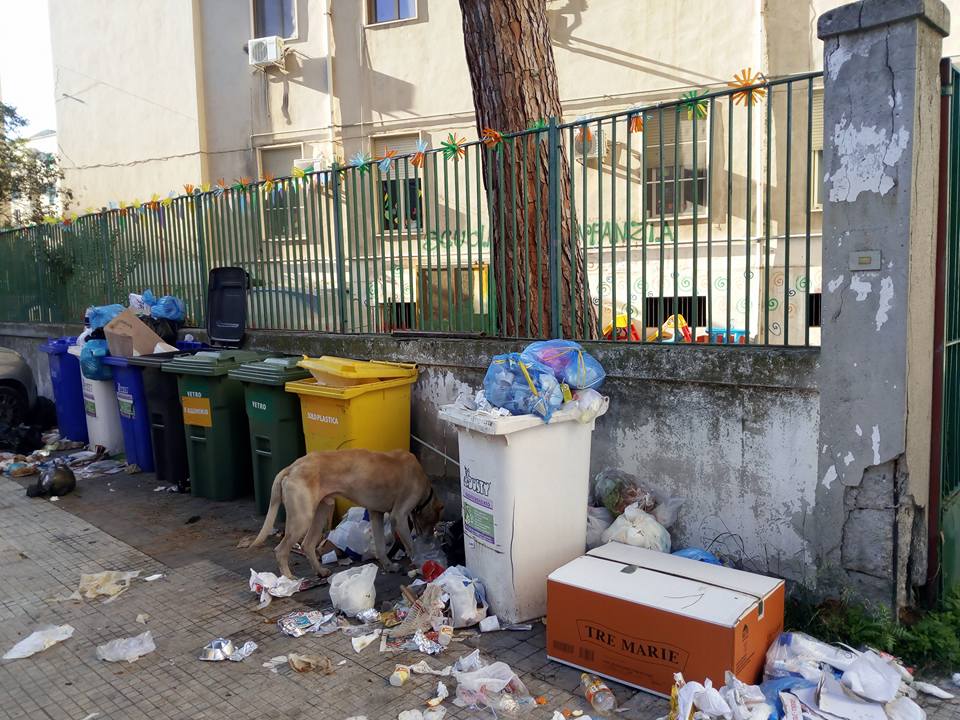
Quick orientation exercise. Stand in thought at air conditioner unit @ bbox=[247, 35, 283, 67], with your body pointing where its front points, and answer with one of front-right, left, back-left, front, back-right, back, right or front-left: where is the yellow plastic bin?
front-left

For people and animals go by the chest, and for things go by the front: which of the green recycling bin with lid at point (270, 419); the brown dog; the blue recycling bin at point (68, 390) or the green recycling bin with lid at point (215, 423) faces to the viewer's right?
the brown dog

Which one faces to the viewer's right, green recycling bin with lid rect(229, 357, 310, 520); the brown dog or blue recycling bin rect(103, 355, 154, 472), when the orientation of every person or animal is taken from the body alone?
the brown dog

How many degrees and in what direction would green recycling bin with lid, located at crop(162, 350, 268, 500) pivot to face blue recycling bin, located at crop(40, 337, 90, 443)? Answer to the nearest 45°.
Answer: approximately 90° to its right

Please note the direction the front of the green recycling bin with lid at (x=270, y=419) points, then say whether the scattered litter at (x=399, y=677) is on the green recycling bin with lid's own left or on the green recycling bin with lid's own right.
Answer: on the green recycling bin with lid's own left

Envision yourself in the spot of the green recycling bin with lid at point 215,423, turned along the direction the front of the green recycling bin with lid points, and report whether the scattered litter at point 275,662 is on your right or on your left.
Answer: on your left

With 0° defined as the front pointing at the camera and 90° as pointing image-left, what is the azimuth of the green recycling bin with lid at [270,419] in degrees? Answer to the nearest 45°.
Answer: approximately 45°

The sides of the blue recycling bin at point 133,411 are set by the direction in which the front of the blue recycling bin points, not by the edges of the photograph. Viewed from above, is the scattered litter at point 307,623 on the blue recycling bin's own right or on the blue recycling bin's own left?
on the blue recycling bin's own left

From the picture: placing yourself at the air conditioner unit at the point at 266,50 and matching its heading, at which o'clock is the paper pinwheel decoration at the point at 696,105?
The paper pinwheel decoration is roughly at 10 o'clock from the air conditioner unit.

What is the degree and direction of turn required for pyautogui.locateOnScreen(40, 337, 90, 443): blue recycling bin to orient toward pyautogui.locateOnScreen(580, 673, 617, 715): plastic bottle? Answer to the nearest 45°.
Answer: approximately 45° to its left

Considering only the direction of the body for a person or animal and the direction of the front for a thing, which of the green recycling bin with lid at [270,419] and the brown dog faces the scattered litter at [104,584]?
the green recycling bin with lid

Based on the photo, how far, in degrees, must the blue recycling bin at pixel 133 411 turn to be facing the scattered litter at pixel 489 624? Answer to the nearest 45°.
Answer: approximately 45° to its left

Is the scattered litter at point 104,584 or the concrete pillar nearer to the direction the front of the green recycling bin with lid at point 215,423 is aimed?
the scattered litter

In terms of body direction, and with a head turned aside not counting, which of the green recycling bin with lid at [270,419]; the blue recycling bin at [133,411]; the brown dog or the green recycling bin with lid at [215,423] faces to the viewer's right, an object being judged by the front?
the brown dog

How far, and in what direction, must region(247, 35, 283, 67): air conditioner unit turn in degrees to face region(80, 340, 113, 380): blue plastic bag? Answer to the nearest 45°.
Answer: approximately 45° to its left

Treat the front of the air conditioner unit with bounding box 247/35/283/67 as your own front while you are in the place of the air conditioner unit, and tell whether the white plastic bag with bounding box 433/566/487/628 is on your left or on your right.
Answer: on your left

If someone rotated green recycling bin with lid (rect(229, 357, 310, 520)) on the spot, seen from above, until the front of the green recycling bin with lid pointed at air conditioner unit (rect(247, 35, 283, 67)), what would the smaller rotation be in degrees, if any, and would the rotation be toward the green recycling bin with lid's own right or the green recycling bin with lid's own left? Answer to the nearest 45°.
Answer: approximately 135° to the green recycling bin with lid's own right

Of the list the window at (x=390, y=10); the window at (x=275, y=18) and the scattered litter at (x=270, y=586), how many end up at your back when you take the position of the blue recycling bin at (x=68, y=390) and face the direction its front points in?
2

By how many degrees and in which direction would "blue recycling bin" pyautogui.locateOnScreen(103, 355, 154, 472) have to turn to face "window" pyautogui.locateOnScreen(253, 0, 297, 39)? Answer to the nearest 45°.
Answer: approximately 135° to its right
